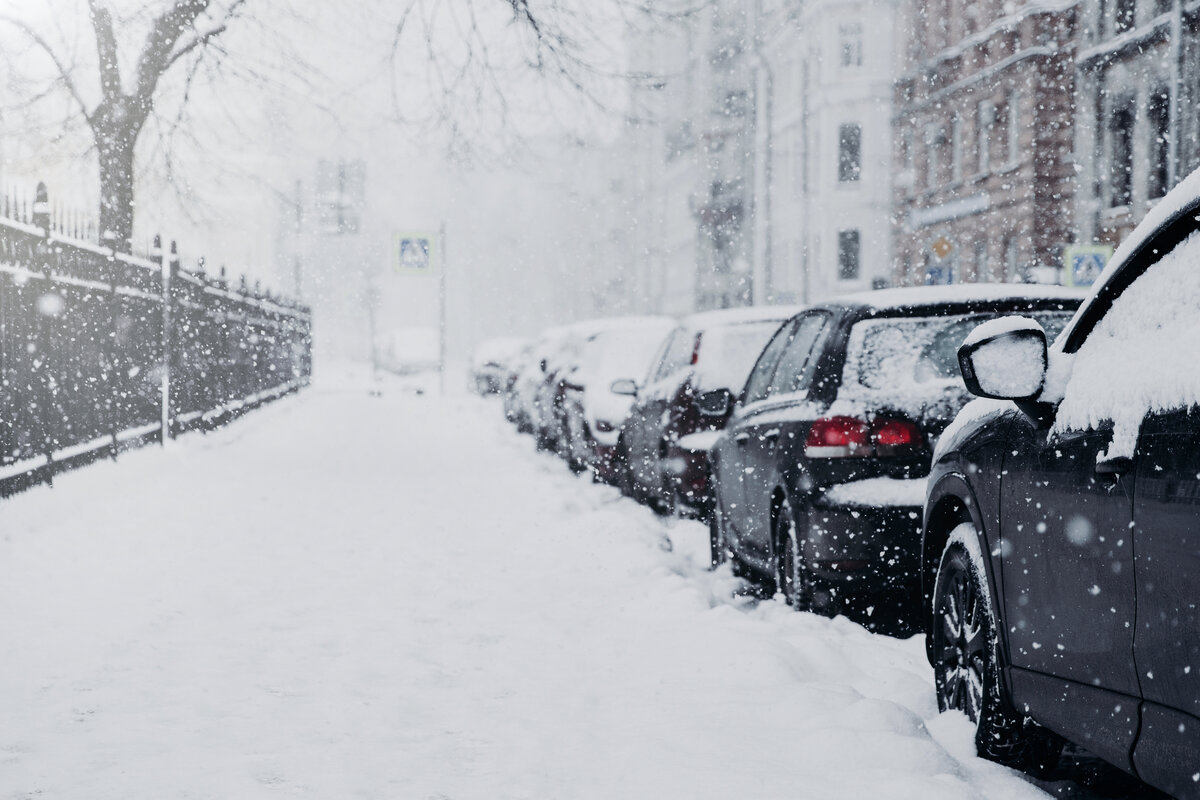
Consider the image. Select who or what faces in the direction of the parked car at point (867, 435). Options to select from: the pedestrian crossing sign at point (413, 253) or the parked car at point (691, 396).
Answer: the pedestrian crossing sign

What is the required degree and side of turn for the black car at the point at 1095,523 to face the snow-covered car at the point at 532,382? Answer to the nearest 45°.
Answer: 0° — it already faces it

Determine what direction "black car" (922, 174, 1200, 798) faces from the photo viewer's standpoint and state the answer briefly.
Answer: facing away from the viewer and to the left of the viewer

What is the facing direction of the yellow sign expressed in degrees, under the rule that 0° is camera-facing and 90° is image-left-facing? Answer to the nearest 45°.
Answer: approximately 0°

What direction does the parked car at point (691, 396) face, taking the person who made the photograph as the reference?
facing away from the viewer and to the left of the viewer

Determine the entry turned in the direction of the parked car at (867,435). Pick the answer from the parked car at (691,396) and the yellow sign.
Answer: the yellow sign

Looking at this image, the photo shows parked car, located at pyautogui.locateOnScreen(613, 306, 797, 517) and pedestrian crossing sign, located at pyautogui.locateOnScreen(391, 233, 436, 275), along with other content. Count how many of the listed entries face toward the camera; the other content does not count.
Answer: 1

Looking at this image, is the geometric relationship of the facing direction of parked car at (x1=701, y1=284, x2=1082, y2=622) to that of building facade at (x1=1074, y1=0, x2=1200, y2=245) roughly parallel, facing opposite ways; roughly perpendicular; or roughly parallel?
roughly perpendicular

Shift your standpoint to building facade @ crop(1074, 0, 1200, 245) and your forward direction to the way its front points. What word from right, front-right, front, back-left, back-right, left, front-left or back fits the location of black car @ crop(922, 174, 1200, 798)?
front-left

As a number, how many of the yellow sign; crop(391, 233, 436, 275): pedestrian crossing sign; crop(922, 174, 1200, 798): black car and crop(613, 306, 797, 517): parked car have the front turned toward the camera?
2

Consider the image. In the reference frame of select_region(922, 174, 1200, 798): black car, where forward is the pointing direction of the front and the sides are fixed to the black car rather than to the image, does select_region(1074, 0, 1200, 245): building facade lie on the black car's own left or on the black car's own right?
on the black car's own right

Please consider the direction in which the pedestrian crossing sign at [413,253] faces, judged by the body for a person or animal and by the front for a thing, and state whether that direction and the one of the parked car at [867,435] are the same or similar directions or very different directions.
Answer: very different directions

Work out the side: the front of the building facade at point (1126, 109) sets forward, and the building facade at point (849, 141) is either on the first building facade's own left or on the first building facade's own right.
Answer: on the first building facade's own right

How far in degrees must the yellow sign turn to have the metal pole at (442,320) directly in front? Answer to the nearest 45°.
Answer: approximately 135° to its right

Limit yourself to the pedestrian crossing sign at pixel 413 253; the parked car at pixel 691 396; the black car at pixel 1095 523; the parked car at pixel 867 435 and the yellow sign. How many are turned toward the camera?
2

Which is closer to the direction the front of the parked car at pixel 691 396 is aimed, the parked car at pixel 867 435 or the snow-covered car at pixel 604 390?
the snow-covered car
